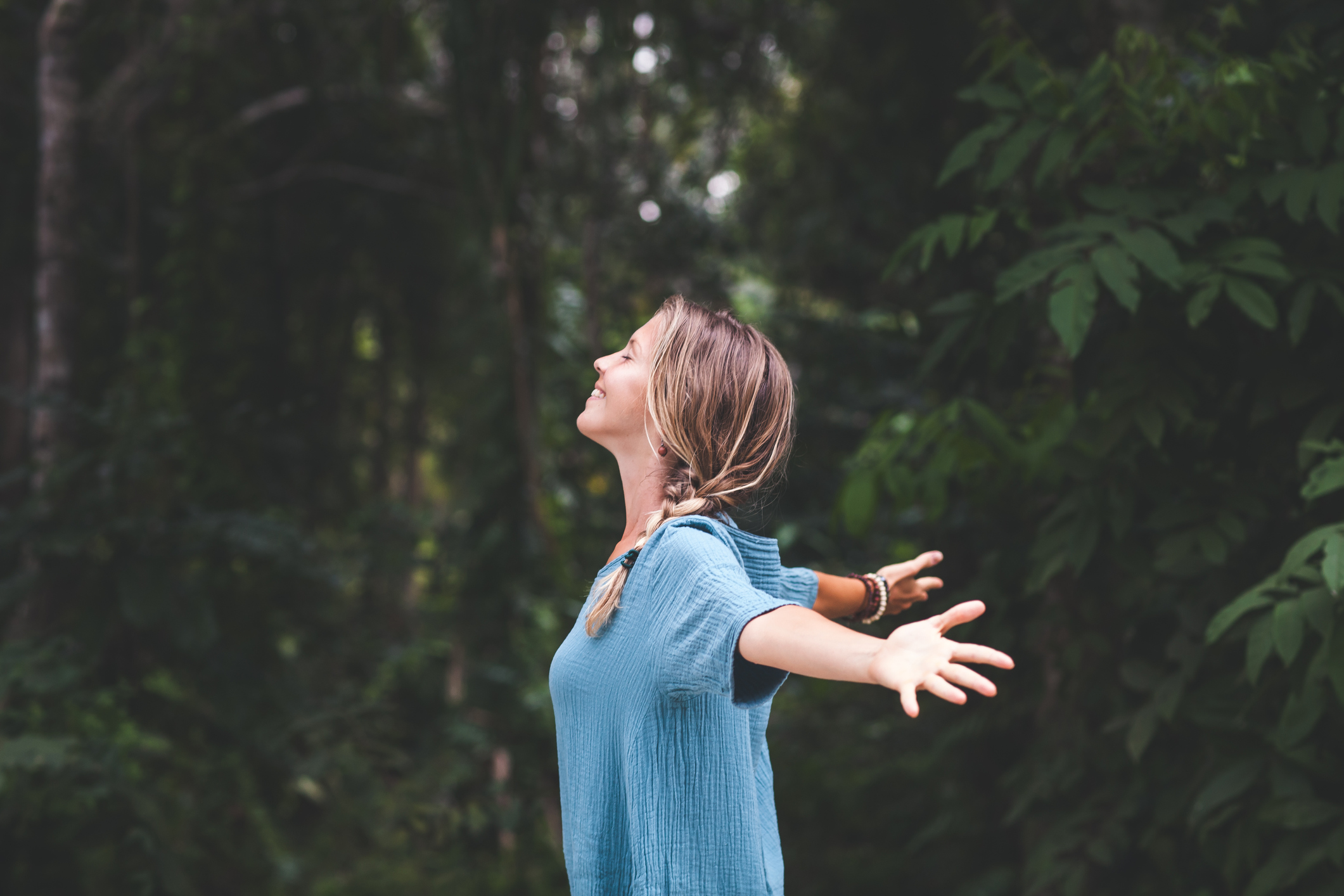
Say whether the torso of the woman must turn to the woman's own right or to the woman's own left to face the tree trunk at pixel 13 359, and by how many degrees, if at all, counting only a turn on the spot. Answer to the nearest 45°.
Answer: approximately 45° to the woman's own right

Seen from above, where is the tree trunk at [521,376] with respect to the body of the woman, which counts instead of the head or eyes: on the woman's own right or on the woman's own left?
on the woman's own right

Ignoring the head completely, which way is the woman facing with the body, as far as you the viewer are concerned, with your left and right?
facing to the left of the viewer

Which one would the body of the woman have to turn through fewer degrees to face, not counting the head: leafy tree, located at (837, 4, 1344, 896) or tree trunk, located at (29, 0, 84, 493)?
the tree trunk

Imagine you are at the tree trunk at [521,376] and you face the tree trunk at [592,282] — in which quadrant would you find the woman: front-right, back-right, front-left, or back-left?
back-right

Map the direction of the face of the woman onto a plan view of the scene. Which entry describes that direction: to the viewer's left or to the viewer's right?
to the viewer's left

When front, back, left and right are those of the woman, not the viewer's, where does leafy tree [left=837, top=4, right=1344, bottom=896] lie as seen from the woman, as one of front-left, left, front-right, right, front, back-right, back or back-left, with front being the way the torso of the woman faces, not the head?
back-right

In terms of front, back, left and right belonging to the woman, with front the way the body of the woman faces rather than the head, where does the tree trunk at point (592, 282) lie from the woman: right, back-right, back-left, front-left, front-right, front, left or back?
right
